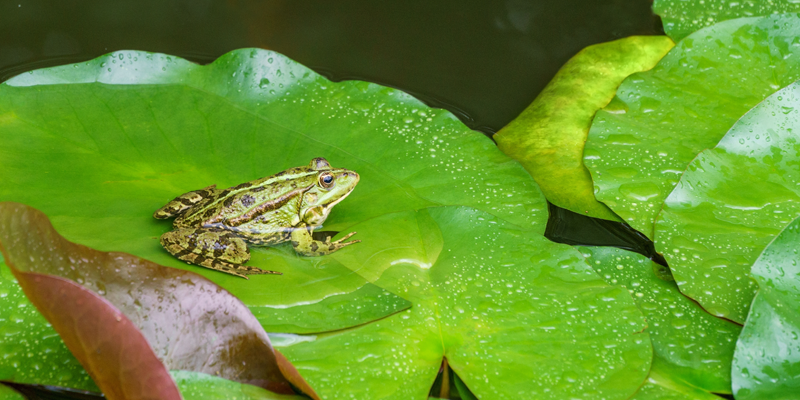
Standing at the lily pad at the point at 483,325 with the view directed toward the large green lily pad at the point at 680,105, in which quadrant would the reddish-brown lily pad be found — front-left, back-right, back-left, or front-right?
back-left

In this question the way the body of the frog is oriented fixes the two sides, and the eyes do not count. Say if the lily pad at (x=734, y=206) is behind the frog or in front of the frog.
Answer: in front

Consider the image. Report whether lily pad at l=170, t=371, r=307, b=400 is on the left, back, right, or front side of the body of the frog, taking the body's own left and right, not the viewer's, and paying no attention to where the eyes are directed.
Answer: right

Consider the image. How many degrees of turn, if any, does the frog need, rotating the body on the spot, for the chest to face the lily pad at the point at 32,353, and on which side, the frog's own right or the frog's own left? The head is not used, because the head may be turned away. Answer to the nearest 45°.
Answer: approximately 135° to the frog's own right

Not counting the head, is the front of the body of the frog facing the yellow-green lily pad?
yes

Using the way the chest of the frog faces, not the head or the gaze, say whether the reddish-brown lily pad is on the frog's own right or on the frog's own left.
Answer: on the frog's own right

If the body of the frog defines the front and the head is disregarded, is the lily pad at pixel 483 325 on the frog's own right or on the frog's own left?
on the frog's own right

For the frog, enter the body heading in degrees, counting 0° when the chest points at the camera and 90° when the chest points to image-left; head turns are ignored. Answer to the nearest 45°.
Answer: approximately 270°

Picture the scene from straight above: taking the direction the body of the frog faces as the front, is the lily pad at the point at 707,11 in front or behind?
in front

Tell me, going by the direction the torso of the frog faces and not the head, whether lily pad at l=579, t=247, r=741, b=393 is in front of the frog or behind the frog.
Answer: in front

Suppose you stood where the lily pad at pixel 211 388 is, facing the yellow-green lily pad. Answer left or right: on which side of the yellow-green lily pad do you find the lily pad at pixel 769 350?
right
